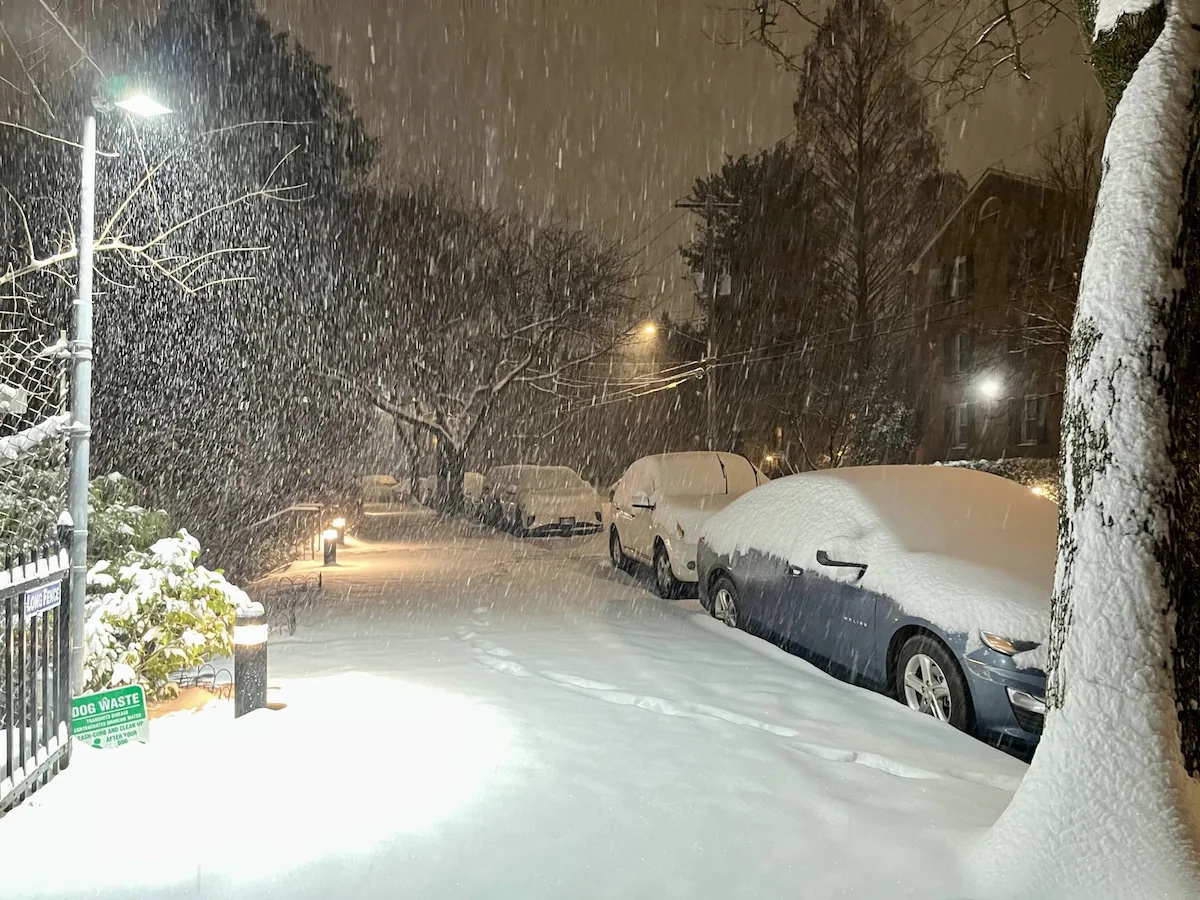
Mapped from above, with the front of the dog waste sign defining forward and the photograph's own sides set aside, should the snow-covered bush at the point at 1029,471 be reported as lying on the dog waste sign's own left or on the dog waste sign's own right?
on the dog waste sign's own left

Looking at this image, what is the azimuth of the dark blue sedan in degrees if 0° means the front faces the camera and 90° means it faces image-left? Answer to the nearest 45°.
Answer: approximately 315°

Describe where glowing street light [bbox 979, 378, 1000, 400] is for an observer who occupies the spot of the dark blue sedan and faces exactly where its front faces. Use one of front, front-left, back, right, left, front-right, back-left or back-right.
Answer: back-left

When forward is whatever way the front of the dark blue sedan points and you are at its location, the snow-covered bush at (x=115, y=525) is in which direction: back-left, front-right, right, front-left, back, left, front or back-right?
back-right

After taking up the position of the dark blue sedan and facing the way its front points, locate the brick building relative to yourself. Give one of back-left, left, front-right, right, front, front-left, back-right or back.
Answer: back-left

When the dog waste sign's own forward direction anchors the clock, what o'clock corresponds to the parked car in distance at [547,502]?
The parked car in distance is roughly at 7 o'clock from the dog waste sign.

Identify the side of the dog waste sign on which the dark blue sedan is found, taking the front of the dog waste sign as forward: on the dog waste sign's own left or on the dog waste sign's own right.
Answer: on the dog waste sign's own left

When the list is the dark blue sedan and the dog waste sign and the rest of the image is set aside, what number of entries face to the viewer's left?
0

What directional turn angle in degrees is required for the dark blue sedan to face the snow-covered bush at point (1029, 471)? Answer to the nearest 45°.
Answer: approximately 135° to its left

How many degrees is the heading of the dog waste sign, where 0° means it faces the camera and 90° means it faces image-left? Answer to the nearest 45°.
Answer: approximately 0°

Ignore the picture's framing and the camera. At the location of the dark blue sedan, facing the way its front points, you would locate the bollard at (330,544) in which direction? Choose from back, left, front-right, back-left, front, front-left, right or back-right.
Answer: back

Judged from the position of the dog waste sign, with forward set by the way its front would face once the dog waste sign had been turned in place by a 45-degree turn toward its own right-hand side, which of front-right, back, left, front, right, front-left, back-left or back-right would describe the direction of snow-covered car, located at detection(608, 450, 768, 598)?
back

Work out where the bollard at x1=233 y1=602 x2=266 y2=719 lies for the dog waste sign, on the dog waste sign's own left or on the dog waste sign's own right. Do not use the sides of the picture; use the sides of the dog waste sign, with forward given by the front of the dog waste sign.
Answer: on the dog waste sign's own left

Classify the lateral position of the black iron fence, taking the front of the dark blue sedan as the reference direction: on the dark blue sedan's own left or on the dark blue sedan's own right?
on the dark blue sedan's own right

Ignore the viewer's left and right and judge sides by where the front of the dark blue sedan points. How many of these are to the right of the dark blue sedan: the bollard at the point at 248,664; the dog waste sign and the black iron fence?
3
